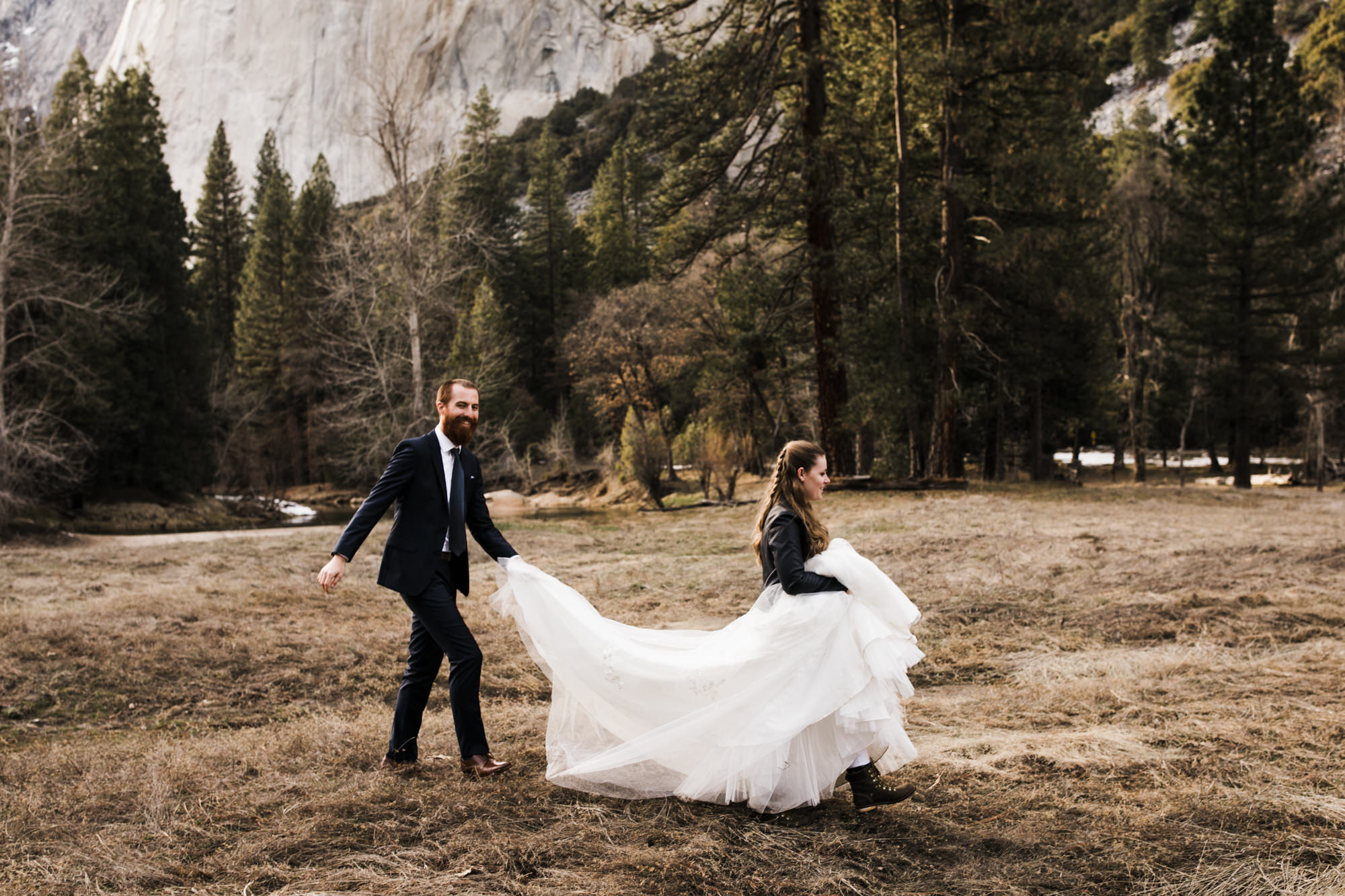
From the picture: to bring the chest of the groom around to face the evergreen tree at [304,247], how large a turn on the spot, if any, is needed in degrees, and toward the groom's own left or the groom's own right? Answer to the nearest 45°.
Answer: approximately 135° to the groom's own left

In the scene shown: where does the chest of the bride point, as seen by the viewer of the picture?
to the viewer's right

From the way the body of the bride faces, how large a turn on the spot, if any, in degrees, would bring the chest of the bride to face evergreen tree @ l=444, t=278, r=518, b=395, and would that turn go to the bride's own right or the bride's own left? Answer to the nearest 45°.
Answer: approximately 90° to the bride's own left

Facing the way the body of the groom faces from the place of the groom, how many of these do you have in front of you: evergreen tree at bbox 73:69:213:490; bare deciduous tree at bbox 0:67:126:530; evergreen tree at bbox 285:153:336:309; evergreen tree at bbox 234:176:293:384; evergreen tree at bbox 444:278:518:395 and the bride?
1

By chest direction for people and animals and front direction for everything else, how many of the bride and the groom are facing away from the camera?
0

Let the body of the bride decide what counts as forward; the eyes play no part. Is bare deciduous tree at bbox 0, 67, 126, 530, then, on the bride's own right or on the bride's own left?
on the bride's own left

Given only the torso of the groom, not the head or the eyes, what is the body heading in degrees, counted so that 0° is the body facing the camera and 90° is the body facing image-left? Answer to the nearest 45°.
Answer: approximately 315°

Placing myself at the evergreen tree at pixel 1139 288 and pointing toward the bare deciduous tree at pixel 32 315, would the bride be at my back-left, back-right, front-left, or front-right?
front-left

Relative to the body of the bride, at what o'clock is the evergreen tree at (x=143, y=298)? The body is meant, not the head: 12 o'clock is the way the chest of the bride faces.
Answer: The evergreen tree is roughly at 8 o'clock from the bride.

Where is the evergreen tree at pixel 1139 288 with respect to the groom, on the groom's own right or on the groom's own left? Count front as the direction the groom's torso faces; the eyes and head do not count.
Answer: on the groom's own left

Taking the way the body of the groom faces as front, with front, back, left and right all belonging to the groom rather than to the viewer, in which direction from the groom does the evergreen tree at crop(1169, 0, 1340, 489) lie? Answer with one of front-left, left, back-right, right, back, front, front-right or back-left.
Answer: left

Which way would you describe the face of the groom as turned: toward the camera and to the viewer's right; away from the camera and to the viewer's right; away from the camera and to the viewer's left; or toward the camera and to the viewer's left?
toward the camera and to the viewer's right

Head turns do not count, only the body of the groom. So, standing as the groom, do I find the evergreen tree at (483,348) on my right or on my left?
on my left

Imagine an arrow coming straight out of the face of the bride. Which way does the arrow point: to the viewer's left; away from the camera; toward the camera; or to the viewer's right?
to the viewer's right

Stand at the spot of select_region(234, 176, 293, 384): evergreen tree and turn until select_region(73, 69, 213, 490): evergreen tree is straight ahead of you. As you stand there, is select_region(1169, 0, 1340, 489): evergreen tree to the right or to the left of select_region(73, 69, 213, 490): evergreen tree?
left
